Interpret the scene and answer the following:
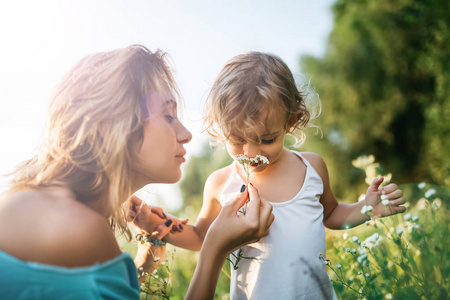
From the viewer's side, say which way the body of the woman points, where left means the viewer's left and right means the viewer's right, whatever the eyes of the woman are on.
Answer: facing to the right of the viewer

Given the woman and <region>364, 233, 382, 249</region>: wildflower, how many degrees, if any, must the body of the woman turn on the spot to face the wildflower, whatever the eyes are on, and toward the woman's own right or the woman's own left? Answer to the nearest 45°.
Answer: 0° — they already face it

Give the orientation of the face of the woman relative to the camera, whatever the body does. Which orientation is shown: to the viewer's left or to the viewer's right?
to the viewer's right
